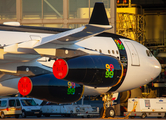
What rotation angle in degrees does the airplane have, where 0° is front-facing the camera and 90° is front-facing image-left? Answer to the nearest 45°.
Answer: approximately 225°

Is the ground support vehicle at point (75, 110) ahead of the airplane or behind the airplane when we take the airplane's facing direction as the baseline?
ahead

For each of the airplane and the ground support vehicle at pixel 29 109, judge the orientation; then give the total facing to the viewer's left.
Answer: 0

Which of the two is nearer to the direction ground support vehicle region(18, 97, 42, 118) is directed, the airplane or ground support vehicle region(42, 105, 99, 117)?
the ground support vehicle

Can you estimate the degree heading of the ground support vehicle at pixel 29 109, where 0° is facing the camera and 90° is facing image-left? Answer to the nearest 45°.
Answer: approximately 315°
